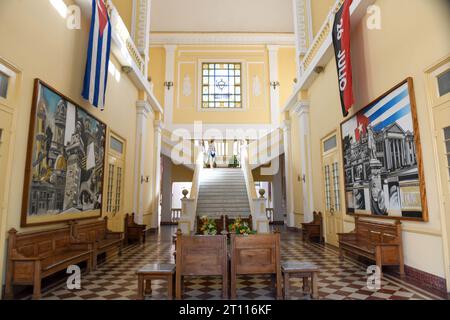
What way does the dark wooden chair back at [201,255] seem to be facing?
away from the camera

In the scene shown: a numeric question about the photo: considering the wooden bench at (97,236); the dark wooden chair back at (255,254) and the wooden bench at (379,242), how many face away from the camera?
1

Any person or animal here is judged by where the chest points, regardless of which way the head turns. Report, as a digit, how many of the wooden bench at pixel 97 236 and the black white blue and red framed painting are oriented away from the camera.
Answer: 0

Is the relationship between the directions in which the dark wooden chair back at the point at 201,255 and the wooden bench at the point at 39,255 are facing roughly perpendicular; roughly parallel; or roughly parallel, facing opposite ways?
roughly perpendicular

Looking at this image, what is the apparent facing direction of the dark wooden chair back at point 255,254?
away from the camera

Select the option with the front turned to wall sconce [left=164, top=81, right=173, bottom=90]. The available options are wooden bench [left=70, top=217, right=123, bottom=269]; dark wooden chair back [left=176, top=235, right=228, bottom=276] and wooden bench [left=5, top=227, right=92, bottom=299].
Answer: the dark wooden chair back

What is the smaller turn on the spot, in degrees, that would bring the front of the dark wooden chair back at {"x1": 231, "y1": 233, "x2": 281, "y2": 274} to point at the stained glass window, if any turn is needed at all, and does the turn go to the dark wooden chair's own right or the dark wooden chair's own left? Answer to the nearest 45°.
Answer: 0° — it already faces it

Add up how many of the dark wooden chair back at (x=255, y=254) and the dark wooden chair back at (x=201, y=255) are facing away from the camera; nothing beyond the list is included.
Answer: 2

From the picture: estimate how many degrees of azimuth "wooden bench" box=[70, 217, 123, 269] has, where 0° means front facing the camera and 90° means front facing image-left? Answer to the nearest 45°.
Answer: approximately 315°

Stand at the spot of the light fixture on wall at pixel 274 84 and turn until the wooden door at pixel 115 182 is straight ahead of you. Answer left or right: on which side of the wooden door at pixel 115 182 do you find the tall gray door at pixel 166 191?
right

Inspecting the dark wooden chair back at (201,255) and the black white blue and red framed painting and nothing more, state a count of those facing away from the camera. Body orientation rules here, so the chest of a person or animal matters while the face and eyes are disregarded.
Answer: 1

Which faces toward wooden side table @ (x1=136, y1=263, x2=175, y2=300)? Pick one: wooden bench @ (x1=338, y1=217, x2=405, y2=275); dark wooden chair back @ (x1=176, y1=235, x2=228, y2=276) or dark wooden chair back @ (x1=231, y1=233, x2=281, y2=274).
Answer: the wooden bench

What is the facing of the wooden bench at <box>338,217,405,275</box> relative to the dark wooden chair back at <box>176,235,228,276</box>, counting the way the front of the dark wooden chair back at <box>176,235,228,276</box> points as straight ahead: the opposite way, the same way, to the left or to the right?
to the left
